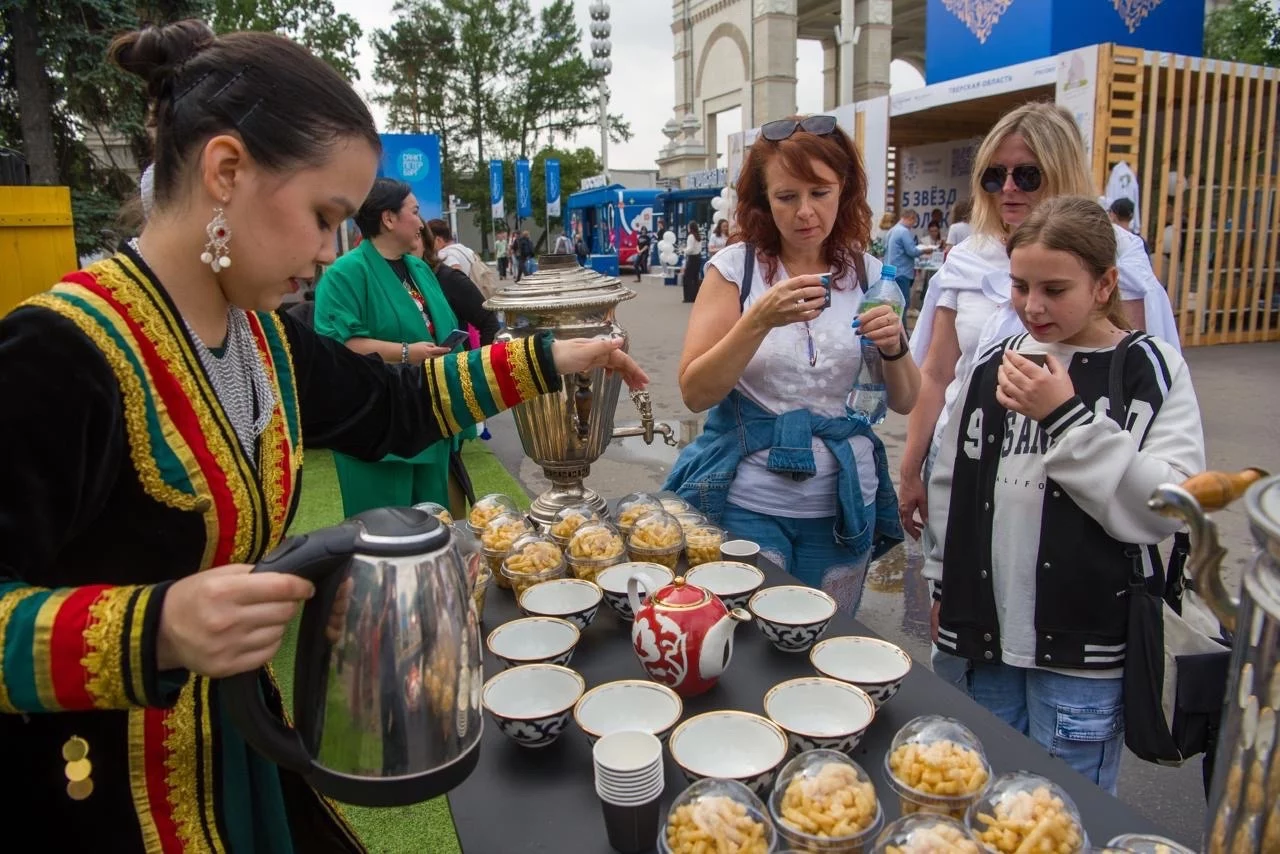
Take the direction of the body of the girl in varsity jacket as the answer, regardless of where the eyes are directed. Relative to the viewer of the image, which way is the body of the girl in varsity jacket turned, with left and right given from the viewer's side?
facing the viewer and to the left of the viewer

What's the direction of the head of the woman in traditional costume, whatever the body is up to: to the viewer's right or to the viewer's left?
to the viewer's right

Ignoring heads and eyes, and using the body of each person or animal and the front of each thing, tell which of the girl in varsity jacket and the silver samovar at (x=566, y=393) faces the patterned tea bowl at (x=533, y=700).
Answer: the girl in varsity jacket

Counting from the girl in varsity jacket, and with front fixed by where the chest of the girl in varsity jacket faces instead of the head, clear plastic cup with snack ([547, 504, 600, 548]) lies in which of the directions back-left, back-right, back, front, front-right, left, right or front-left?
front-right

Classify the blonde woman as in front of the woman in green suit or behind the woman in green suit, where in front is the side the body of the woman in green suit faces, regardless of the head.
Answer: in front

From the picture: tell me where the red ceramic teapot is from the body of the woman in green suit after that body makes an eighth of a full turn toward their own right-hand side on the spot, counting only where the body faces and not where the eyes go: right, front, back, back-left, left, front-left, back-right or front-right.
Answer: front

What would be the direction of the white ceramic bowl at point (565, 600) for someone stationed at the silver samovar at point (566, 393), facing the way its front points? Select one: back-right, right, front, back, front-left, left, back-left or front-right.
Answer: right

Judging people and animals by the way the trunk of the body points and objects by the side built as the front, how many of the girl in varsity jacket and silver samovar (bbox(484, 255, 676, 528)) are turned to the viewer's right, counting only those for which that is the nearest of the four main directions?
1

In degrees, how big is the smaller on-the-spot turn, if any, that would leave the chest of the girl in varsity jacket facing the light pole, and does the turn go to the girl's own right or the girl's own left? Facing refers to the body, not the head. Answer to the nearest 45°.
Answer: approximately 90° to the girl's own right

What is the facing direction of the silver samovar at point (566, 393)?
to the viewer's right

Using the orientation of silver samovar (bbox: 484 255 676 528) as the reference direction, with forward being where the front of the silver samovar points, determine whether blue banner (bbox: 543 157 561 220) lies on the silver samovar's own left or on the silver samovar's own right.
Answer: on the silver samovar's own left

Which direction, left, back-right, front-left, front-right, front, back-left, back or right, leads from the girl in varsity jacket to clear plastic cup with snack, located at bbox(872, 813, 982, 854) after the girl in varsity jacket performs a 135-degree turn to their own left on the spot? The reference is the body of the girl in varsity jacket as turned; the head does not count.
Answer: right

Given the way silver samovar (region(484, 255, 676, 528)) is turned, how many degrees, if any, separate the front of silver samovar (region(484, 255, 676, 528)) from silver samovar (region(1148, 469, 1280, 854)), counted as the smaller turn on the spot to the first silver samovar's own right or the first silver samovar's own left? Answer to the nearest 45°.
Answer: approximately 90° to the first silver samovar's own right

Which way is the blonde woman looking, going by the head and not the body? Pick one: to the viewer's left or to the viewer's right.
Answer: to the viewer's left

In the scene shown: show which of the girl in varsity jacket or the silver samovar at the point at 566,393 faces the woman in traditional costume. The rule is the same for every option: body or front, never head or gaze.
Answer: the girl in varsity jacket

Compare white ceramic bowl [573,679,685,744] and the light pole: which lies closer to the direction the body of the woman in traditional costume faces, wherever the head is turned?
the white ceramic bowl
